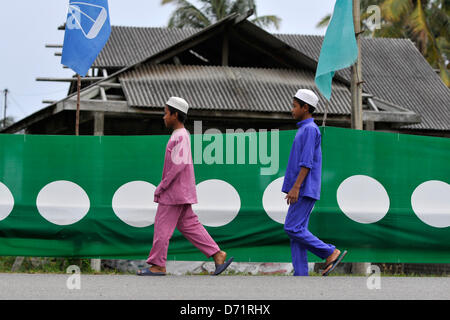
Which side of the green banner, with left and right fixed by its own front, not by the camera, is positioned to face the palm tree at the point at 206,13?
back

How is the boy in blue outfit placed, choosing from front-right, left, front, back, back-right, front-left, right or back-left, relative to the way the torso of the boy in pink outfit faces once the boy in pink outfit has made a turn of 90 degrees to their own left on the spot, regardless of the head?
left

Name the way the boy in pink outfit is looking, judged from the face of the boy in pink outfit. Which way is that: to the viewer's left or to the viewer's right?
to the viewer's left

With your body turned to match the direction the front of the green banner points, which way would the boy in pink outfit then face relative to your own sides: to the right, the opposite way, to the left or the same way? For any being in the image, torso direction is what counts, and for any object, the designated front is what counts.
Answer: to the right

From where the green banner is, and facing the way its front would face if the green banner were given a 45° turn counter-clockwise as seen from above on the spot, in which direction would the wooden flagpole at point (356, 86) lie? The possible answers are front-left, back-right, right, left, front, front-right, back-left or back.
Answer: left

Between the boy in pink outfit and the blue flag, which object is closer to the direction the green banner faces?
the boy in pink outfit

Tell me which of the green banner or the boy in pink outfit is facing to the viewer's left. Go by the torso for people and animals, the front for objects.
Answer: the boy in pink outfit

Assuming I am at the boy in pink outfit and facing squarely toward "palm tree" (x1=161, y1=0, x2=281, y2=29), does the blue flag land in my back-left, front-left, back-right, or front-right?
front-left

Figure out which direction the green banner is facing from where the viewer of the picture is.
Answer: facing the viewer

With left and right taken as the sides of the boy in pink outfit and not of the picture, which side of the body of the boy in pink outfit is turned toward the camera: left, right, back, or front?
left

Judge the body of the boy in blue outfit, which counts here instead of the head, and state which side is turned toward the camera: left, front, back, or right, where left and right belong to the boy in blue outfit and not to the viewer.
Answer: left

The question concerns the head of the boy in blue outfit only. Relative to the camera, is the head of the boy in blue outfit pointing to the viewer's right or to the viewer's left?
to the viewer's left

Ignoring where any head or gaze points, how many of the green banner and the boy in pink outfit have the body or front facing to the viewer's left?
1
